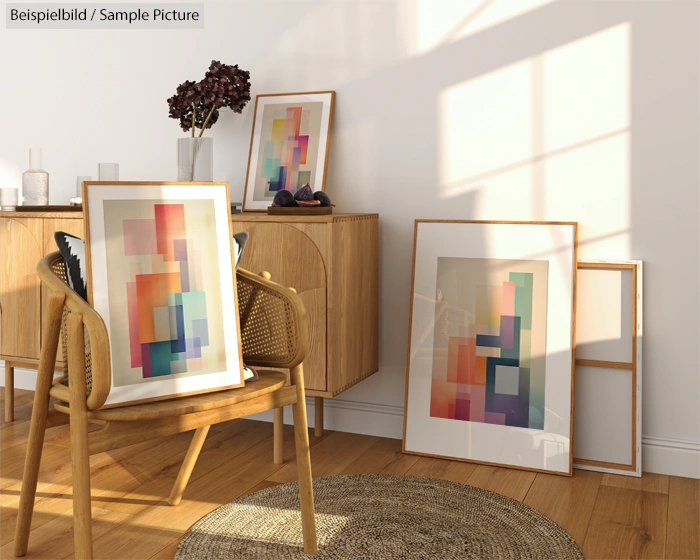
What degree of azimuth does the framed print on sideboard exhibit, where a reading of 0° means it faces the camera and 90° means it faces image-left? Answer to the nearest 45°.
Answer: approximately 45°

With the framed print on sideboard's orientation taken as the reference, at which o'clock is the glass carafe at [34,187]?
The glass carafe is roughly at 2 o'clock from the framed print on sideboard.

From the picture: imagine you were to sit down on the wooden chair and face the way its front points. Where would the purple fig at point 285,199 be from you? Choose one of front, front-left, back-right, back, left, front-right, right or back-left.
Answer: left

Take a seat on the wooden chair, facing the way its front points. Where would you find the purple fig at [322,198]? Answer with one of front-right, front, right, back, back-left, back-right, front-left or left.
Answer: left

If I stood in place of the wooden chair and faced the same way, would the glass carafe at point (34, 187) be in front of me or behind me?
behind

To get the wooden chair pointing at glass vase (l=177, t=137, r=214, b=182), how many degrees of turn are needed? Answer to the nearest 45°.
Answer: approximately 135° to its left

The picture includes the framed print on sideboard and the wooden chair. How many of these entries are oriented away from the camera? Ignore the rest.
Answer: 0

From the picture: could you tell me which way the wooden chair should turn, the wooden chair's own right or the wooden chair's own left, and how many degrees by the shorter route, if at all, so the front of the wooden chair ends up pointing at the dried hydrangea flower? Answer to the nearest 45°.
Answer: approximately 135° to the wooden chair's own left

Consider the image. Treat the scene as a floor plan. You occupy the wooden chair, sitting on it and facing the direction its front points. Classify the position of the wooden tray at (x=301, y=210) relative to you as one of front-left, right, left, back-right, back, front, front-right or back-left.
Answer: left

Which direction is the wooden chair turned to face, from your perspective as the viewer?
facing the viewer and to the right of the viewer

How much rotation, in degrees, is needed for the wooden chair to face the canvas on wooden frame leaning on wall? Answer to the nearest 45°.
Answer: approximately 45° to its left

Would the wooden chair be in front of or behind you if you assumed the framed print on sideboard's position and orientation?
in front
